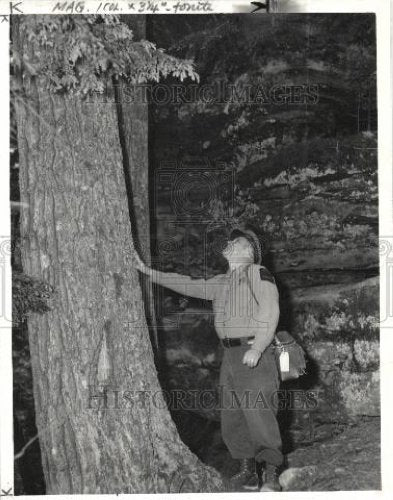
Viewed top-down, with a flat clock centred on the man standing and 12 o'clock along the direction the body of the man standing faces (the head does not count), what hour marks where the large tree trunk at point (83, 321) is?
The large tree trunk is roughly at 1 o'clock from the man standing.

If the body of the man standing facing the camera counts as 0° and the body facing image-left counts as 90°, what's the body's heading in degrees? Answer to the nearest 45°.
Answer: approximately 45°
